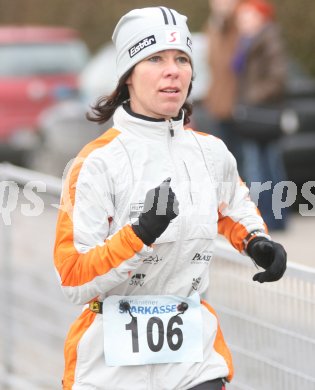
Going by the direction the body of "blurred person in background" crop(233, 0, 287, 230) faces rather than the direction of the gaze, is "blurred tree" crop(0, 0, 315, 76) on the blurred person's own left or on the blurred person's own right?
on the blurred person's own right

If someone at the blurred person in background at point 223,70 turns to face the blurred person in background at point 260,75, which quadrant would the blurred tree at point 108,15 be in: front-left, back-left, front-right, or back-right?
back-left
